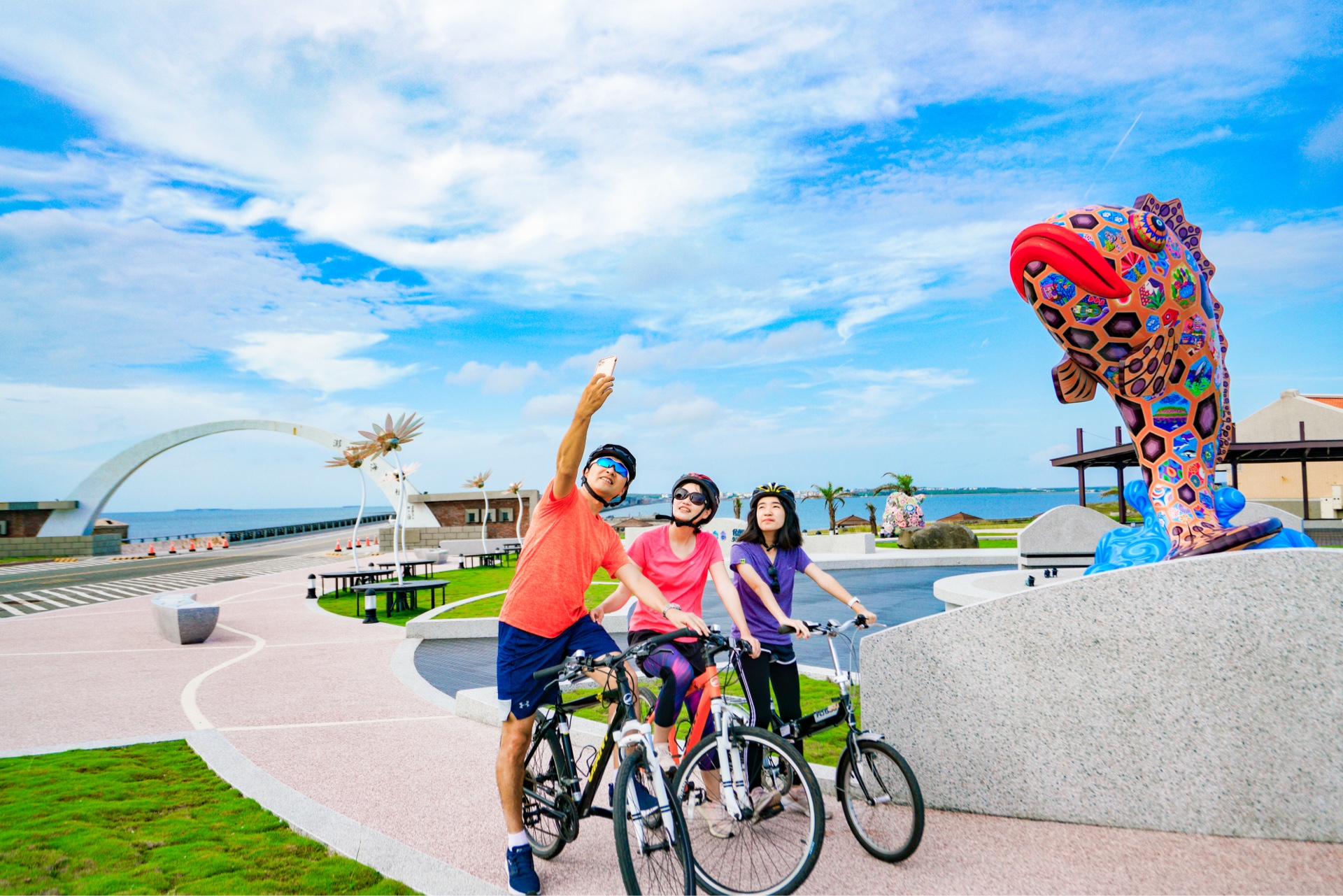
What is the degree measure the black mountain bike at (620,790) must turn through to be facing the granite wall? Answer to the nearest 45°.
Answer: approximately 45° to its left

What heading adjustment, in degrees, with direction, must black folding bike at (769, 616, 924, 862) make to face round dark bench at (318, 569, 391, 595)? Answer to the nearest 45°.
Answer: approximately 180°

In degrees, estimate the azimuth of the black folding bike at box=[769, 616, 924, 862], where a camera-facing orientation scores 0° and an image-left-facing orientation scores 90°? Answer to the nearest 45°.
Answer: approximately 315°

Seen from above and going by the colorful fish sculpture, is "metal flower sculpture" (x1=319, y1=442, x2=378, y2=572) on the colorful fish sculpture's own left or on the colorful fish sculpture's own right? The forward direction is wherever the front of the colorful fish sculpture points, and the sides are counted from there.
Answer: on the colorful fish sculpture's own right

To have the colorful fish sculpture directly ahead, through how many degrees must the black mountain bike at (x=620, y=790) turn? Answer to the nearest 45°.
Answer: approximately 90° to its left

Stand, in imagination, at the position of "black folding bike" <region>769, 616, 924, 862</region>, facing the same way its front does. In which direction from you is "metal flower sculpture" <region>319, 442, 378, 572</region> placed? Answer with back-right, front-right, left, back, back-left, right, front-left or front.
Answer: back

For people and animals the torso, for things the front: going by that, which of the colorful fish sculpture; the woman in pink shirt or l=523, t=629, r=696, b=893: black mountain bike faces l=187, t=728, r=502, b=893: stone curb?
the colorful fish sculpture

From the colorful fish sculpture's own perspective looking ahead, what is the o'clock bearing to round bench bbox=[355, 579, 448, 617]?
The round bench is roughly at 2 o'clock from the colorful fish sculpture.

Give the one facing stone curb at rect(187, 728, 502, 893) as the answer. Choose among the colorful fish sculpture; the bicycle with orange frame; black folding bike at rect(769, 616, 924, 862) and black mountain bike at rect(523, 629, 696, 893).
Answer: the colorful fish sculpture

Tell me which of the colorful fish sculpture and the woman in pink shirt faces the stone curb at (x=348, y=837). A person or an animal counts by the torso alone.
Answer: the colorful fish sculpture

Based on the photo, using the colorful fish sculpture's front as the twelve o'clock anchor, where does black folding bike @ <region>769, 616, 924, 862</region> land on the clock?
The black folding bike is roughly at 11 o'clock from the colorful fish sculpture.

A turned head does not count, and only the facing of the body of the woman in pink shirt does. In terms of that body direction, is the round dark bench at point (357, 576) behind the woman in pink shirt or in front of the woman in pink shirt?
behind

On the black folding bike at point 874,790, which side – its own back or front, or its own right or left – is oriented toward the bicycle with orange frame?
right

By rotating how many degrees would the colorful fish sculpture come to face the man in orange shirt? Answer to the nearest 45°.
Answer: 0° — it already faces them

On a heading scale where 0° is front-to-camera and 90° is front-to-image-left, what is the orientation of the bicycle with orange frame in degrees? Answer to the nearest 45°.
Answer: approximately 315°

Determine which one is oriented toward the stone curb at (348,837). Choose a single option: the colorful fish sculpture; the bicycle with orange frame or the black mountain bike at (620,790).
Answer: the colorful fish sculpture
